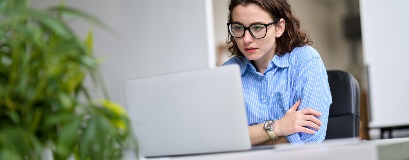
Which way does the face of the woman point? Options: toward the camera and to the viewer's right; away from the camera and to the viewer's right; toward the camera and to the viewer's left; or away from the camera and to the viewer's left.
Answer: toward the camera and to the viewer's left

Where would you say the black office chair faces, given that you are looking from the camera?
facing the viewer and to the left of the viewer

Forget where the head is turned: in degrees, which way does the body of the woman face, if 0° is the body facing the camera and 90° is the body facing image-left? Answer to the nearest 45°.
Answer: approximately 45°

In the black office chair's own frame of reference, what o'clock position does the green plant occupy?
The green plant is roughly at 11 o'clock from the black office chair.

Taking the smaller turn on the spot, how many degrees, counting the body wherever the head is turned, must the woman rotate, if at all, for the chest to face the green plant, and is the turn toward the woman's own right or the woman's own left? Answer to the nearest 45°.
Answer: approximately 45° to the woman's own left

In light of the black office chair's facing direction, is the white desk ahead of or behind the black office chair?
ahead
